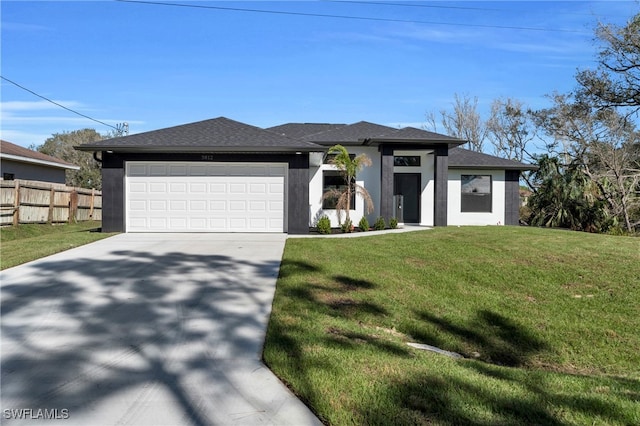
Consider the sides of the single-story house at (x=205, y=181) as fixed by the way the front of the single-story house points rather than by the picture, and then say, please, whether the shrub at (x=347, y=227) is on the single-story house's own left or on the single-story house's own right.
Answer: on the single-story house's own left

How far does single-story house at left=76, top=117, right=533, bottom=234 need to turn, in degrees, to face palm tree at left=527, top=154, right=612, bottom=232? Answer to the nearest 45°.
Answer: approximately 90° to its left

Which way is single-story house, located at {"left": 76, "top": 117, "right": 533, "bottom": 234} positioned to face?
toward the camera

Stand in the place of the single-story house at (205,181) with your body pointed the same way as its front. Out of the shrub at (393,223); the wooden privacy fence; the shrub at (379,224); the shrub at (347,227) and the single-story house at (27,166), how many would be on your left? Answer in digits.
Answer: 3

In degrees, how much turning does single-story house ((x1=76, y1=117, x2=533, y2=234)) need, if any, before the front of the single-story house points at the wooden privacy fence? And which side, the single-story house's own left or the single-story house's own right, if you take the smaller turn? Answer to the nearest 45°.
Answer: approximately 135° to the single-story house's own right

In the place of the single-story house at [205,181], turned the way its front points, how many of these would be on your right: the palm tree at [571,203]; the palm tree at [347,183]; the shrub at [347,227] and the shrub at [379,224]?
0

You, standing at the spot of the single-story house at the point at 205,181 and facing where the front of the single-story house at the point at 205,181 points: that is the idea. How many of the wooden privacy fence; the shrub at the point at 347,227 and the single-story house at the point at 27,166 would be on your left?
1

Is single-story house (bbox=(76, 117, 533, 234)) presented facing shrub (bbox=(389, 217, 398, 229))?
no

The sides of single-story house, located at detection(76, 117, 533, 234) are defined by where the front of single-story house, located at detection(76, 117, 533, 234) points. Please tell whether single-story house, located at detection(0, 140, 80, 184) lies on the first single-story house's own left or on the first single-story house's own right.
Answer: on the first single-story house's own right

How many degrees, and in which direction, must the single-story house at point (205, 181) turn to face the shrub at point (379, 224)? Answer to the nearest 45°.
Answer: approximately 90° to its left

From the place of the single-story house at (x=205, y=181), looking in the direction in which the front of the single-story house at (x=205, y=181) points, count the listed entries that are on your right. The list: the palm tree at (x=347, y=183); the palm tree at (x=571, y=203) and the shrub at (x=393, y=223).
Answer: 0

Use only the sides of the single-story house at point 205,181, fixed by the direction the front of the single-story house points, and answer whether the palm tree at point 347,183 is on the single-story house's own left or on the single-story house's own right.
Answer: on the single-story house's own left

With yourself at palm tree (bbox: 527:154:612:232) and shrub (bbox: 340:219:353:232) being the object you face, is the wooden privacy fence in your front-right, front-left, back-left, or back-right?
front-right

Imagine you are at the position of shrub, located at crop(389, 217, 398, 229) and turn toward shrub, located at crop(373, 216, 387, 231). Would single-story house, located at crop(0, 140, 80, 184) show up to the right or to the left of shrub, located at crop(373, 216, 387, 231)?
right
